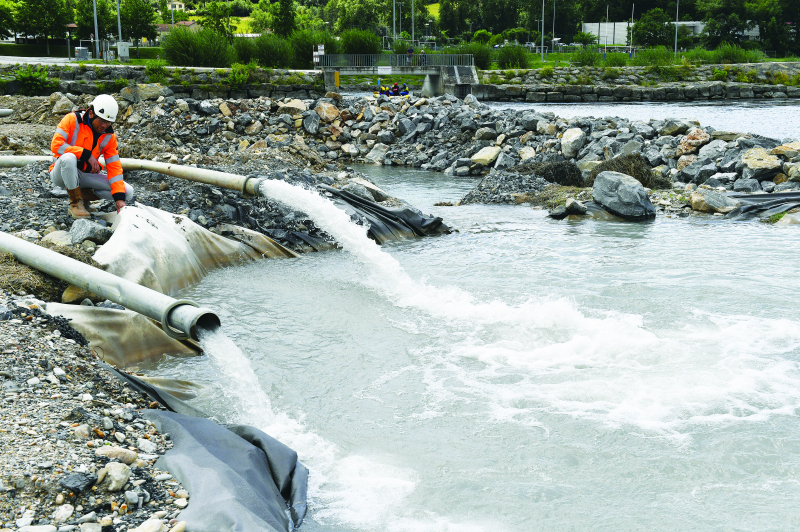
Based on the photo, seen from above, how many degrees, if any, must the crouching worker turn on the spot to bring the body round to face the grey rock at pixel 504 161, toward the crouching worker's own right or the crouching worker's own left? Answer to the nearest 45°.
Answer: approximately 90° to the crouching worker's own left

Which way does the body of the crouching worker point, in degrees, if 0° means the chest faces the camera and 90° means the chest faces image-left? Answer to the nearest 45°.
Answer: approximately 315°

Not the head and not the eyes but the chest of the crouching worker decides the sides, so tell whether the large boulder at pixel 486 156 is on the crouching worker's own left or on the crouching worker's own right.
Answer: on the crouching worker's own left

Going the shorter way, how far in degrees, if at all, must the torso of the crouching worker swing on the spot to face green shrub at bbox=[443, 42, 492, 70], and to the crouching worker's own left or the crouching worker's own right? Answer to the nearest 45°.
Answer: approximately 90° to the crouching worker's own left

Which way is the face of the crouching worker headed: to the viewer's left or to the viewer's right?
to the viewer's right

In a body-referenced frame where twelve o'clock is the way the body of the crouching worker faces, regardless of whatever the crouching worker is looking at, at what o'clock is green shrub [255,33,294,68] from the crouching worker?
The green shrub is roughly at 8 o'clock from the crouching worker.

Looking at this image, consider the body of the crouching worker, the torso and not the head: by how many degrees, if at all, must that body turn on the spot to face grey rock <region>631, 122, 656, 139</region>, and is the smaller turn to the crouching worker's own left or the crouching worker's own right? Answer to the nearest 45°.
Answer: approximately 90° to the crouching worker's own left

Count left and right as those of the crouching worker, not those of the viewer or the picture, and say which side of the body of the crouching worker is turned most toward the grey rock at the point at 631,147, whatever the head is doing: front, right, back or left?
left

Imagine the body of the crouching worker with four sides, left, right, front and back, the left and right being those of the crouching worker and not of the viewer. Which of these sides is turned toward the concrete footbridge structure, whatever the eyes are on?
left

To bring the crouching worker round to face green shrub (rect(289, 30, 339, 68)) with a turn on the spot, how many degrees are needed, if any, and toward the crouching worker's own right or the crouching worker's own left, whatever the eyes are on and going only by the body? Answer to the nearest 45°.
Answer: approximately 135° to the crouching worker's own left

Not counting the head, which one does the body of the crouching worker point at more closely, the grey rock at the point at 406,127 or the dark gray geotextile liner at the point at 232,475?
the dark gray geotextile liner
